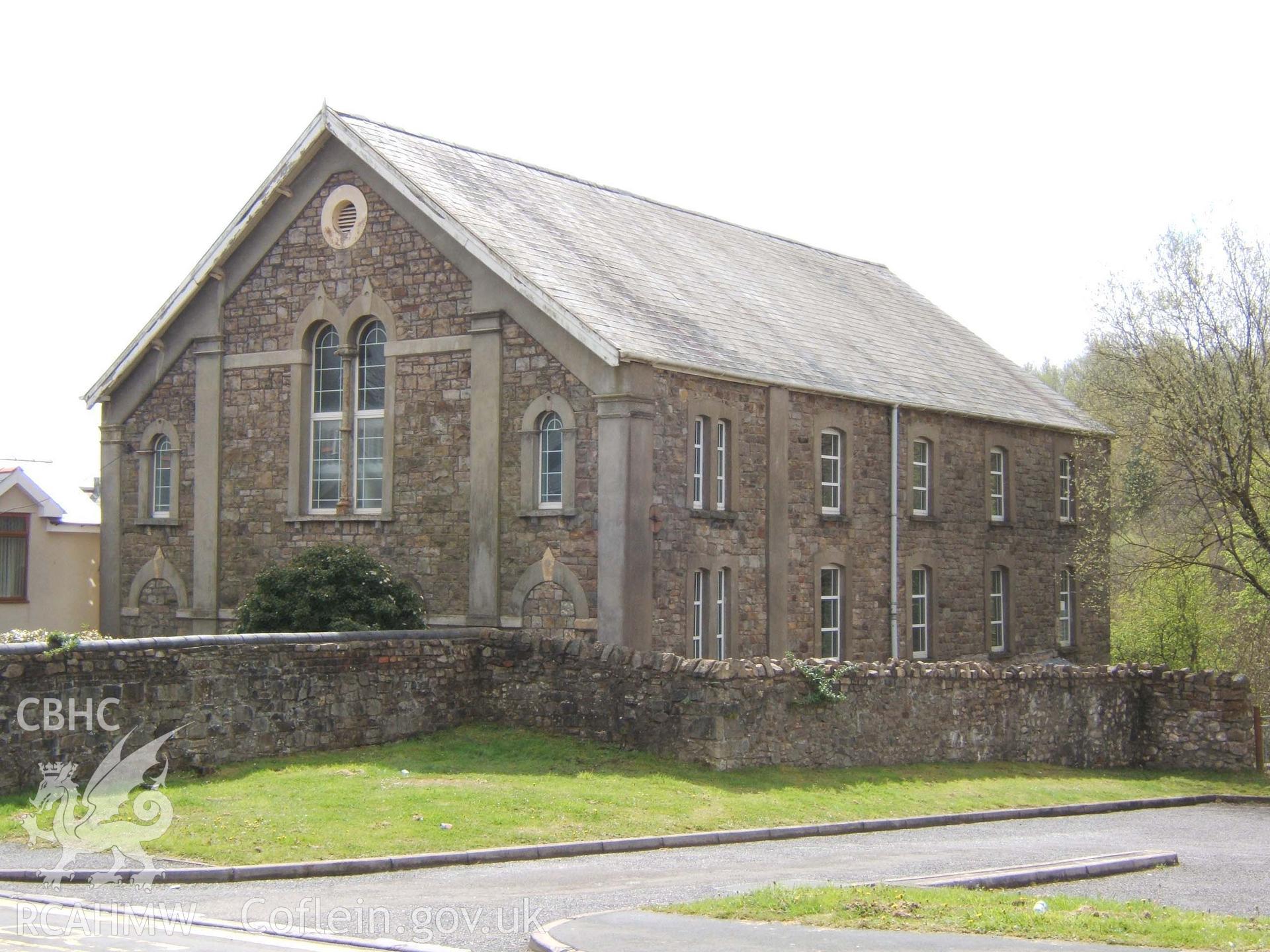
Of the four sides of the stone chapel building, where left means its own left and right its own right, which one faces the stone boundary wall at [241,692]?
front

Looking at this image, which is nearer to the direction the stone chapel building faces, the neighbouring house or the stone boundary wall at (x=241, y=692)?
the stone boundary wall

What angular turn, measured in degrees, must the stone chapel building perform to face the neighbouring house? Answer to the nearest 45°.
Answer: approximately 45° to its right

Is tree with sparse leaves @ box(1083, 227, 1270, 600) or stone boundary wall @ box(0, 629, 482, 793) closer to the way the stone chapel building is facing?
the stone boundary wall

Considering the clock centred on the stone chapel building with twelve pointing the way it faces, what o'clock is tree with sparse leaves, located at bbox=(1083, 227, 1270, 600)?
The tree with sparse leaves is roughly at 7 o'clock from the stone chapel building.

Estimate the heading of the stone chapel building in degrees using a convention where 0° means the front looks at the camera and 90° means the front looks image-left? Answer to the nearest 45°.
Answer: approximately 45°

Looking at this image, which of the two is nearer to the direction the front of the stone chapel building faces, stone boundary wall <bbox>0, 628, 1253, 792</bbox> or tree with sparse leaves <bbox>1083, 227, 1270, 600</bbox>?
the stone boundary wall
